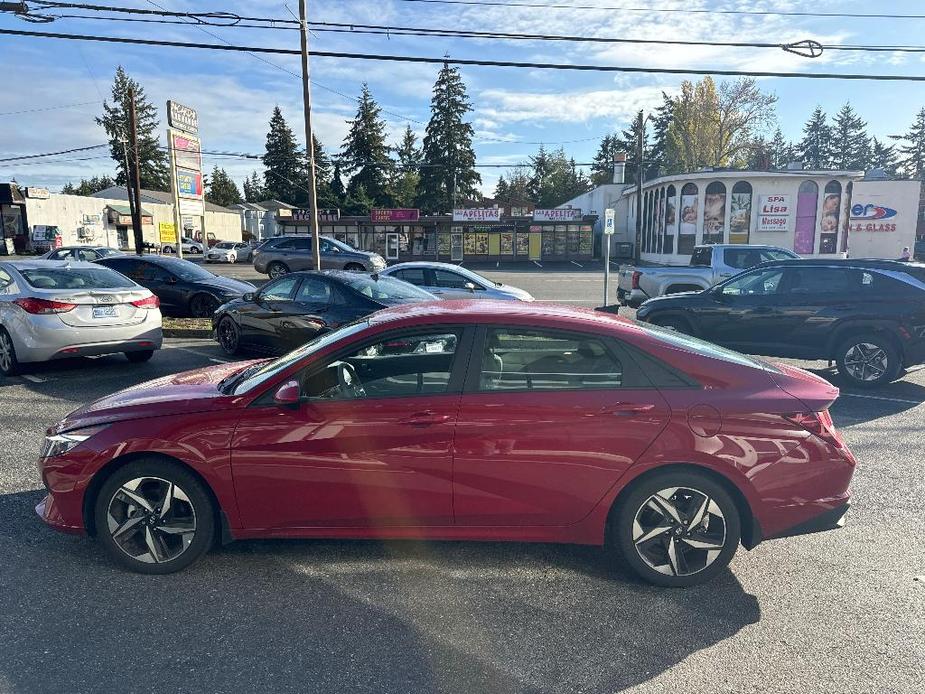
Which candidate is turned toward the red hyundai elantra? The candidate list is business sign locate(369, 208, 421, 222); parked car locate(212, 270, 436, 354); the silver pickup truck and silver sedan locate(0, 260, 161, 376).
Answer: the business sign

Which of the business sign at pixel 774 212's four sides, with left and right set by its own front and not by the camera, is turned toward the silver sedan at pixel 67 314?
front

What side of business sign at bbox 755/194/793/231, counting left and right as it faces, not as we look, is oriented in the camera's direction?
front

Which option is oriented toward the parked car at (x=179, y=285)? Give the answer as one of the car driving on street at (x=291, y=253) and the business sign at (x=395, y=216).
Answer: the business sign

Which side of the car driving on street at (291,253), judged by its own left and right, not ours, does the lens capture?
right

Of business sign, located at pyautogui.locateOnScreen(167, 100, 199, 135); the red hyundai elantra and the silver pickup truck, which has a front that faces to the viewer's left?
the red hyundai elantra

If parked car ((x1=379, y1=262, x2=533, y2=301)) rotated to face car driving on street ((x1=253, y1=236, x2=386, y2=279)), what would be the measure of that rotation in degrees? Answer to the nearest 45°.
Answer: approximately 135° to its left

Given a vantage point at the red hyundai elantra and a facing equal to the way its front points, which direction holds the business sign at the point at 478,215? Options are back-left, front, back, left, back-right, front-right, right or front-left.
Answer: right

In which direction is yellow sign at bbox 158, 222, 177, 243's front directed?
toward the camera

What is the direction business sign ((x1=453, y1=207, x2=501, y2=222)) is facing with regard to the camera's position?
facing the viewer

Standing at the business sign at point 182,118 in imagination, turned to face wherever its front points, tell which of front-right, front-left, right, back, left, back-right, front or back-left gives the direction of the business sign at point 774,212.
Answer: front-left

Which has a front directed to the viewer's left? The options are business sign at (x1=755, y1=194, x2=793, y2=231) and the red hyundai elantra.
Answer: the red hyundai elantra

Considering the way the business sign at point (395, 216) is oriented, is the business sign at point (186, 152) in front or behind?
in front

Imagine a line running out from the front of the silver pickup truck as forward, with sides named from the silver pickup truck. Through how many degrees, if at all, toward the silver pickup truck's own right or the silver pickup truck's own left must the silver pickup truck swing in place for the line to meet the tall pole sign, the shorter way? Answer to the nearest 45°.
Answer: approximately 180°

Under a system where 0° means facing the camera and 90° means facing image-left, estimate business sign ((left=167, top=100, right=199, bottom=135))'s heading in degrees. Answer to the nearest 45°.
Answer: approximately 315°

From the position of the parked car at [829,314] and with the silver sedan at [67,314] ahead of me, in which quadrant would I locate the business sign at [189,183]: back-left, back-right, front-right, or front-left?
front-right

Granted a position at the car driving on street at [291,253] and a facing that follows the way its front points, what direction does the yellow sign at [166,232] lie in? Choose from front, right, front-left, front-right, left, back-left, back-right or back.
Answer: back-left

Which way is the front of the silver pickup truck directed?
to the viewer's right

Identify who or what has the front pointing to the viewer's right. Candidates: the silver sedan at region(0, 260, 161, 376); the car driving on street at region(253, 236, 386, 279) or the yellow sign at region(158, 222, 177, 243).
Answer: the car driving on street

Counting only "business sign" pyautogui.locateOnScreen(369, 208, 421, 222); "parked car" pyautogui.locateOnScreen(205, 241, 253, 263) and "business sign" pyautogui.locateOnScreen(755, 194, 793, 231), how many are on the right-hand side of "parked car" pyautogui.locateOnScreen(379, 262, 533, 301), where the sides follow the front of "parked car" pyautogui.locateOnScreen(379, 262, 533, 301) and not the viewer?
0
